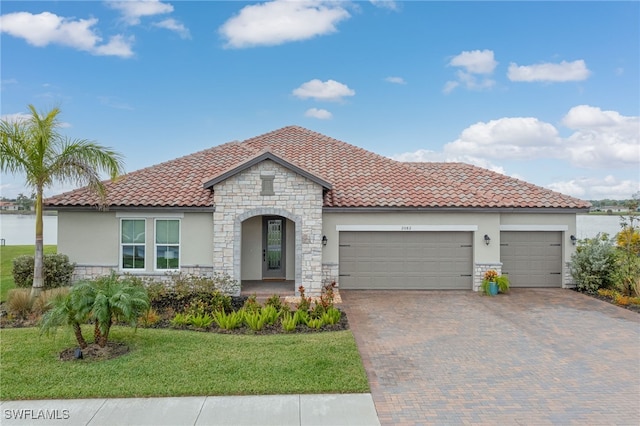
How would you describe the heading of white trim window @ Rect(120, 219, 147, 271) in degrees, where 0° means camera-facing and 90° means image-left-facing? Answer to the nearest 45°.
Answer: approximately 0°

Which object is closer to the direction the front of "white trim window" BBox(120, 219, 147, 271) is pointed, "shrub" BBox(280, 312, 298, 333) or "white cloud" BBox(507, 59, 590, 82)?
the shrub

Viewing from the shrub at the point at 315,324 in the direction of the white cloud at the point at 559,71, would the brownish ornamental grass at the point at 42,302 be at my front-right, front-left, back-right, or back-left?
back-left

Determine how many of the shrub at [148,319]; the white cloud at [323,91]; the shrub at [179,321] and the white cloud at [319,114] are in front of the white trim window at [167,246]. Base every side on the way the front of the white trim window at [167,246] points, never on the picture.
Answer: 2

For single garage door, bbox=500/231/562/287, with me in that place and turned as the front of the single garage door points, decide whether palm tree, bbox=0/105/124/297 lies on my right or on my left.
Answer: on my right

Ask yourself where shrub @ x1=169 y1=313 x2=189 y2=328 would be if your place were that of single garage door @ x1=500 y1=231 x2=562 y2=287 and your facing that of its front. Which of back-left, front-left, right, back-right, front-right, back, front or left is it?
front-right

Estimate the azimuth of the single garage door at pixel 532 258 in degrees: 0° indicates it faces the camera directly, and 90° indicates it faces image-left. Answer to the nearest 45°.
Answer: approximately 0°

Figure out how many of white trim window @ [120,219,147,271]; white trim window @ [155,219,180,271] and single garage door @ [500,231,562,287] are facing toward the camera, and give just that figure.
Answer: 3

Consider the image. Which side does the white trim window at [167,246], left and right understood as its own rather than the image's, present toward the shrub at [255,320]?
front

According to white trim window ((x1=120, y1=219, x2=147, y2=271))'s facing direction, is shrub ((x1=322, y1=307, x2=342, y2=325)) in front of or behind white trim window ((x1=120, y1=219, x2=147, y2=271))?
in front

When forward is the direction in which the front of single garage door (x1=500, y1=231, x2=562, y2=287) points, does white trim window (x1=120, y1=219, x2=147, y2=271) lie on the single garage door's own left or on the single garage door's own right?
on the single garage door's own right
